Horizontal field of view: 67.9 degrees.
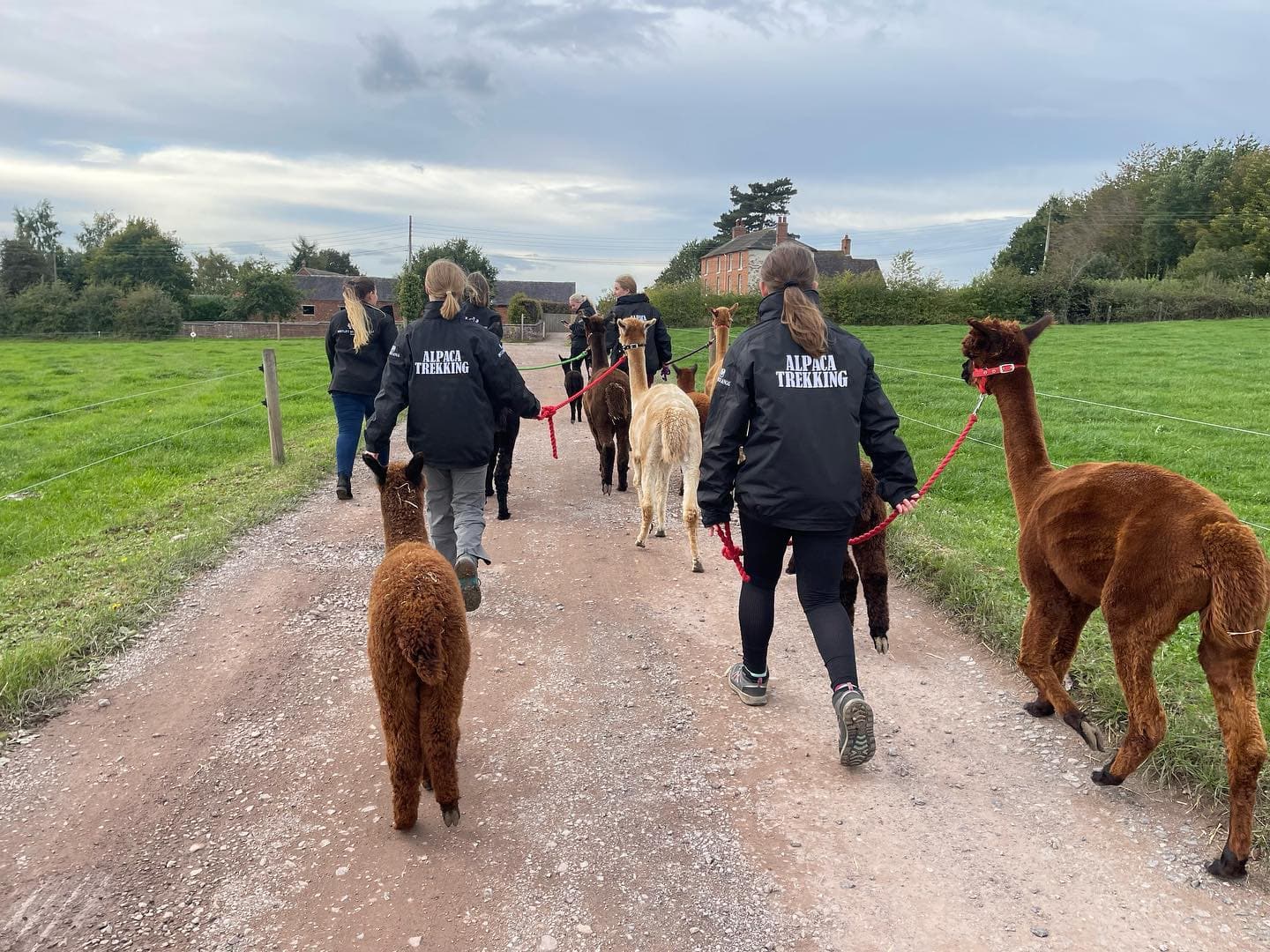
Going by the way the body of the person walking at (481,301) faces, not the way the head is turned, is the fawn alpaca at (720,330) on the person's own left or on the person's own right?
on the person's own right

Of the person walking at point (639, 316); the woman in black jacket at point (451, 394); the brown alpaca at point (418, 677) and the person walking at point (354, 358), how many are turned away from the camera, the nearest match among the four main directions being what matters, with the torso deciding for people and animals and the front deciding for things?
4

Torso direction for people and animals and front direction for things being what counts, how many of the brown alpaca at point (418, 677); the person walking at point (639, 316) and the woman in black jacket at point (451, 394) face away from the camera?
3

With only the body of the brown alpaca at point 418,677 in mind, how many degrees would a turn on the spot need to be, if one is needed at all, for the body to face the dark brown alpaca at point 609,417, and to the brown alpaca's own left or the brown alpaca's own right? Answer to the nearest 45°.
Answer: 0° — it already faces it

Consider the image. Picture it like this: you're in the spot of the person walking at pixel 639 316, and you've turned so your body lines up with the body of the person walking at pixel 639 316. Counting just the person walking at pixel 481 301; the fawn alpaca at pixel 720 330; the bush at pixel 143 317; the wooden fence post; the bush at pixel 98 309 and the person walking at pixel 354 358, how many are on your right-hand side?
1

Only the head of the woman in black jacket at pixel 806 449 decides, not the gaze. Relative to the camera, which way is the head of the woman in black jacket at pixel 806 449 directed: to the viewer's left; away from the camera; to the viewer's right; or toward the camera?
away from the camera

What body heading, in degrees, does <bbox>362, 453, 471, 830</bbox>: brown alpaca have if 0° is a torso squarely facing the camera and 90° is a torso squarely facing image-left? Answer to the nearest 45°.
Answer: approximately 180°

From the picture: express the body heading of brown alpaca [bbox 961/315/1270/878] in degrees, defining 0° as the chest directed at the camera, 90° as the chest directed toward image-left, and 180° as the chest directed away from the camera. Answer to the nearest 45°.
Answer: approximately 135°

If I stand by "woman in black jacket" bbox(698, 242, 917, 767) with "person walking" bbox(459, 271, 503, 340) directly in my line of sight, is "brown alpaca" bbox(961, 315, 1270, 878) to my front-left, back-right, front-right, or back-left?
back-right

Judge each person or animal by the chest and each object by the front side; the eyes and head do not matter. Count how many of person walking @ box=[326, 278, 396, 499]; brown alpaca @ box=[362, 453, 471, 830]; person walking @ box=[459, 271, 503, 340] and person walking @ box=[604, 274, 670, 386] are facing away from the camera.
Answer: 4

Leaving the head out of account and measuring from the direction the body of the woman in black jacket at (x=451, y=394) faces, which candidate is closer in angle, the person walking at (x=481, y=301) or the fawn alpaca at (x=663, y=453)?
the person walking

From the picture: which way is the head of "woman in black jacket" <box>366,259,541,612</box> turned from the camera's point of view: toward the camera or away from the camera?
away from the camera

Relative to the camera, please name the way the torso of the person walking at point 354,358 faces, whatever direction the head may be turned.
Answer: away from the camera

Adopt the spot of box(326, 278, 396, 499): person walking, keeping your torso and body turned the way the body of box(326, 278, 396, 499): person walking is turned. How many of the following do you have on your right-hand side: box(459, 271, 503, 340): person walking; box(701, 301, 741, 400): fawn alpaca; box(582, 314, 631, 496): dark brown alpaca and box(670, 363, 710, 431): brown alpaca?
4

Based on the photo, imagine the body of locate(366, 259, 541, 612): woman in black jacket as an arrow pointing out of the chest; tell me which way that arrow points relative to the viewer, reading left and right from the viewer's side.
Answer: facing away from the viewer
